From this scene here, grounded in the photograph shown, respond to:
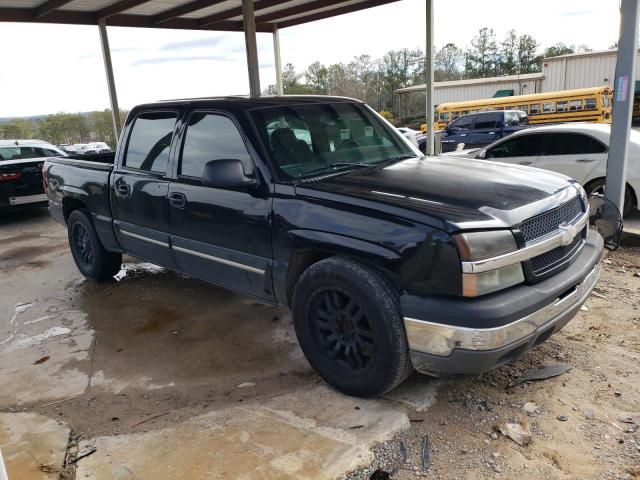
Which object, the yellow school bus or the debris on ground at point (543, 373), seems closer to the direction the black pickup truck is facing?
the debris on ground

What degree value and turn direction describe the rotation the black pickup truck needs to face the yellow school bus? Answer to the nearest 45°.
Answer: approximately 90° to its left

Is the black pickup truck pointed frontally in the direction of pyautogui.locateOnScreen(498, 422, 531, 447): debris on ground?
yes

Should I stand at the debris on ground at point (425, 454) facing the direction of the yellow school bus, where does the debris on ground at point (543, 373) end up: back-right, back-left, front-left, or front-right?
front-right

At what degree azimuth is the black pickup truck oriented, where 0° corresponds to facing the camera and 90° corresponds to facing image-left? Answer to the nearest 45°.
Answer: approximately 315°

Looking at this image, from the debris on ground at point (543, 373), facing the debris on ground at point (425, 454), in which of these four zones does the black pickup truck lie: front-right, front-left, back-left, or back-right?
front-right

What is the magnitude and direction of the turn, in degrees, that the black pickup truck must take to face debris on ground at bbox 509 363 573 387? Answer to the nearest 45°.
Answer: approximately 45° to its left

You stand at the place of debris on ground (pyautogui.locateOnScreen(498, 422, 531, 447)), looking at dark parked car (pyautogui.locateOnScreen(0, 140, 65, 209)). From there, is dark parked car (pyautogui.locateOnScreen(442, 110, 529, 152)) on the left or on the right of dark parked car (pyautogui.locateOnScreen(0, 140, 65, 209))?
right

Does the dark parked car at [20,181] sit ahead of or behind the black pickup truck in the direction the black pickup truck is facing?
behind
